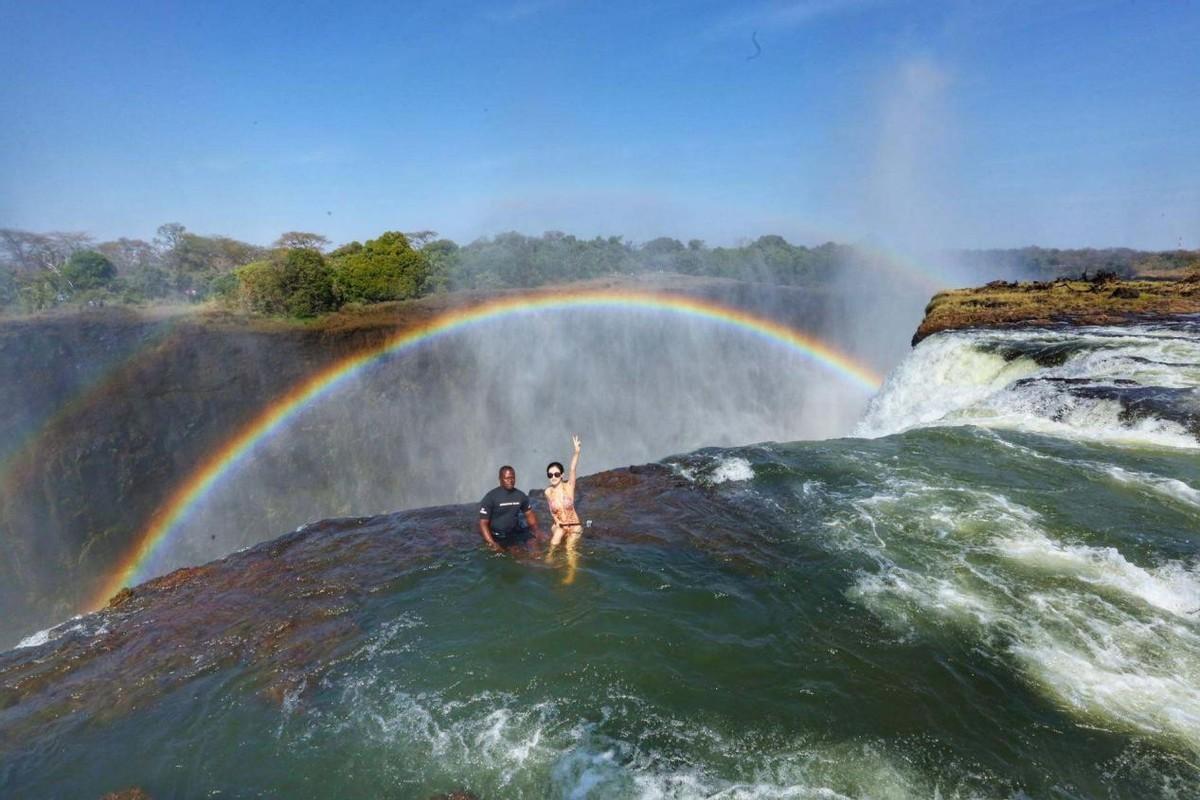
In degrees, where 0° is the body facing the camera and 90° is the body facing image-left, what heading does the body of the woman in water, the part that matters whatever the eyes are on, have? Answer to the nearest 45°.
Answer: approximately 0°

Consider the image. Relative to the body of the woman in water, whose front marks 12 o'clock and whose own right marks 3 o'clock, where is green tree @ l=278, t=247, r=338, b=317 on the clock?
The green tree is roughly at 5 o'clock from the woman in water.

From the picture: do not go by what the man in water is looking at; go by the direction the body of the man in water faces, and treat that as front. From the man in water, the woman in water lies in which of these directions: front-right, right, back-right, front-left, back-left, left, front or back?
left

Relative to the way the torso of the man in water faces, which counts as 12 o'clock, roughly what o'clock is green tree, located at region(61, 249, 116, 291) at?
The green tree is roughly at 5 o'clock from the man in water.

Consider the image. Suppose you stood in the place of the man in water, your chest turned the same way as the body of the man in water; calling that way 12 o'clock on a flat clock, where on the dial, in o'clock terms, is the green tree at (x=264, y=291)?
The green tree is roughly at 5 o'clock from the man in water.

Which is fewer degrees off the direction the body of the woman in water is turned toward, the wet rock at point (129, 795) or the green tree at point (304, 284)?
the wet rock

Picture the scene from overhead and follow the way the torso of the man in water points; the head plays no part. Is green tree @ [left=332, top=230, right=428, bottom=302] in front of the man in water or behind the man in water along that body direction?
behind

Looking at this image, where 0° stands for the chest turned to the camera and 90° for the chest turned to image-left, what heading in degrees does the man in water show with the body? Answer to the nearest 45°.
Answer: approximately 0°

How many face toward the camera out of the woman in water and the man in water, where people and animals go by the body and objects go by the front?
2

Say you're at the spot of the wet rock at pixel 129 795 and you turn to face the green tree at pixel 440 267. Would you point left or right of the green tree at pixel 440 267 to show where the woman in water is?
right
